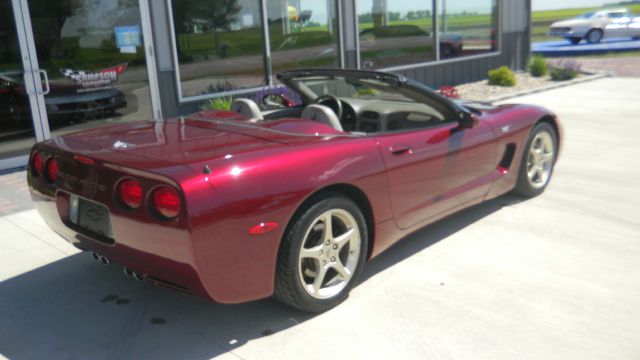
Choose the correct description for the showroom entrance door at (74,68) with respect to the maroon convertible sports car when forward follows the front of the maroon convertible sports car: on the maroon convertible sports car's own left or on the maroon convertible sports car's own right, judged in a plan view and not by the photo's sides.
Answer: on the maroon convertible sports car's own left

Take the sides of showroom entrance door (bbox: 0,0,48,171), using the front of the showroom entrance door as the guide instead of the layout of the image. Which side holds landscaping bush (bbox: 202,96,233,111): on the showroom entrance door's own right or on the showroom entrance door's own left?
on the showroom entrance door's own left

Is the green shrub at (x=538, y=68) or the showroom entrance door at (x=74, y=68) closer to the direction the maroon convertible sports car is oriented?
the green shrub

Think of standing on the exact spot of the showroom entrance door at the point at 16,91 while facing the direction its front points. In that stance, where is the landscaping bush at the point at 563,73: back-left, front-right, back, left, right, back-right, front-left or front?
front-left

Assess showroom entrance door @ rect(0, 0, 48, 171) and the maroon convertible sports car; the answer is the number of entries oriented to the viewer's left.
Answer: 0

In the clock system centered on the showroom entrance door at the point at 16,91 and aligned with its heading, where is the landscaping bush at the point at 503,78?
The landscaping bush is roughly at 10 o'clock from the showroom entrance door.

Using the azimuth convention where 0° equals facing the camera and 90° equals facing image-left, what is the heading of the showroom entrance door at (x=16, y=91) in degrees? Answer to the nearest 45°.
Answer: approximately 315°

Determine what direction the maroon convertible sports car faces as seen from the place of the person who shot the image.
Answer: facing away from the viewer and to the right of the viewer

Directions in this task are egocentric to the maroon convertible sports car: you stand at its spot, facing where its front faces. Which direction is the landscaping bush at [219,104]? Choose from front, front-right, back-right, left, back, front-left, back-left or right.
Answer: front-left

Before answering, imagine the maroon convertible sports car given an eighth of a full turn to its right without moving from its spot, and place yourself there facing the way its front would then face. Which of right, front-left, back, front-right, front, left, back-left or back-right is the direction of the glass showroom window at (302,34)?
left

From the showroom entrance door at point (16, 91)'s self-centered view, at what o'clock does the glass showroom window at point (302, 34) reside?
The glass showroom window is roughly at 10 o'clock from the showroom entrance door.

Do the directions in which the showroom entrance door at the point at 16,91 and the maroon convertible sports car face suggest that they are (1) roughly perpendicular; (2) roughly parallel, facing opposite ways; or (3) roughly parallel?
roughly perpendicular

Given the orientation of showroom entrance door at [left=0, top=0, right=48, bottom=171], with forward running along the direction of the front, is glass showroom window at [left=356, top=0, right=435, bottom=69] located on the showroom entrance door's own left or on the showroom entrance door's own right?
on the showroom entrance door's own left
